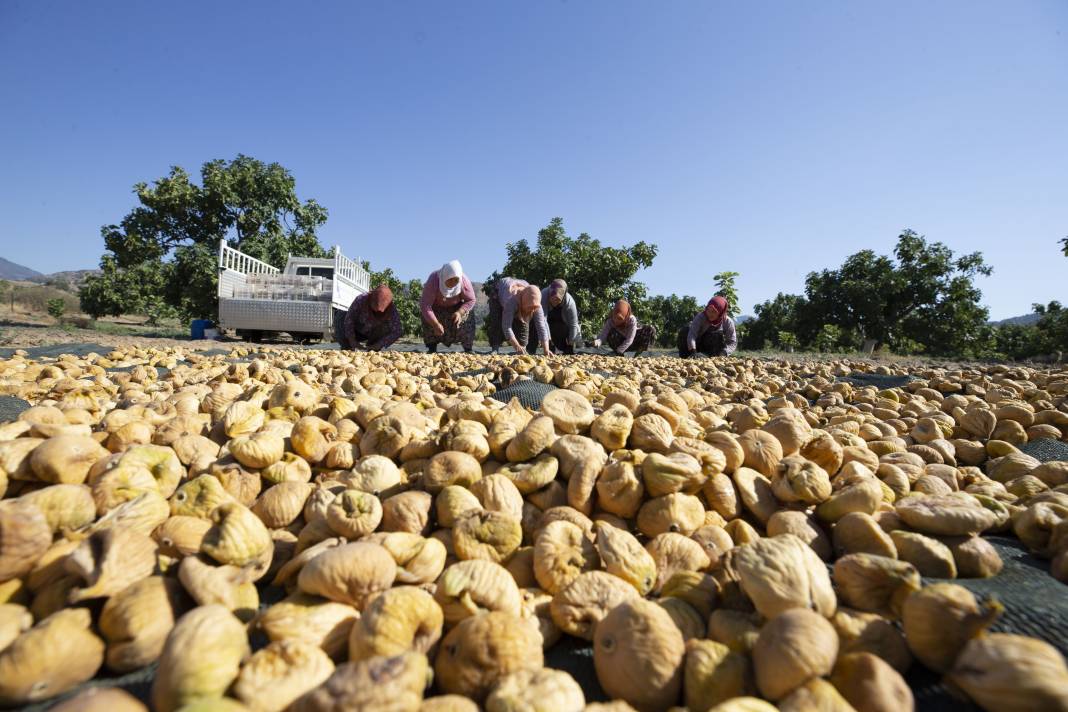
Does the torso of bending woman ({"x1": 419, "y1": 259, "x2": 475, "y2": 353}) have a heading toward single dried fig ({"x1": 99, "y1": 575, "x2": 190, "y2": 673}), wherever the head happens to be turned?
yes

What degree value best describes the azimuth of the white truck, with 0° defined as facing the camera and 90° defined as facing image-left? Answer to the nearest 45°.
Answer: approximately 225°

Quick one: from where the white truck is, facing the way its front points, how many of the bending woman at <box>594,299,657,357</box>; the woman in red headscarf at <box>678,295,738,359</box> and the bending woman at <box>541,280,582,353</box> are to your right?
3

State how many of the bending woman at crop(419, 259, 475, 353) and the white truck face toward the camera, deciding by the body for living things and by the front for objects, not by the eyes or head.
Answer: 1

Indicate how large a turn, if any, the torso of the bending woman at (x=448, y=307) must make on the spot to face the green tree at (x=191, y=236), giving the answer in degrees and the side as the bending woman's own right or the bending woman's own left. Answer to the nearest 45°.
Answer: approximately 135° to the bending woman's own right

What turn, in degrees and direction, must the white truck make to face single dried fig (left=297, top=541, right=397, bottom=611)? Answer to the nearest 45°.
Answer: approximately 135° to its right

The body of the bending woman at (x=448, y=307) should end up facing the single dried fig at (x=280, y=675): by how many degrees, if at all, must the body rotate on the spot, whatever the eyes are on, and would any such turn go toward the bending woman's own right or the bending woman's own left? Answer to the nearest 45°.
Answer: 0° — they already face it

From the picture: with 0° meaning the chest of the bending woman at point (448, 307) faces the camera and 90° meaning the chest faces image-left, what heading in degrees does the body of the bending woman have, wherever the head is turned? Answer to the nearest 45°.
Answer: approximately 0°

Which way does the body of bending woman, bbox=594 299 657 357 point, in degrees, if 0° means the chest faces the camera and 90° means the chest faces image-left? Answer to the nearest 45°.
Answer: approximately 45°

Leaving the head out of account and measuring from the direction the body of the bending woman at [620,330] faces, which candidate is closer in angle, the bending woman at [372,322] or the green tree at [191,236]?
the bending woman

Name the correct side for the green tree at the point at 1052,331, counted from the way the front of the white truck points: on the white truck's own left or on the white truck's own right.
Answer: on the white truck's own right
